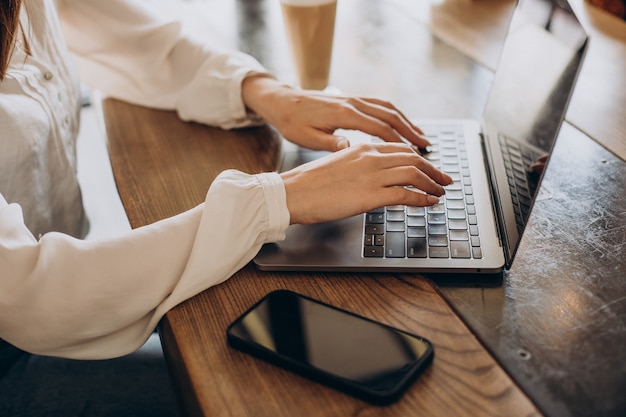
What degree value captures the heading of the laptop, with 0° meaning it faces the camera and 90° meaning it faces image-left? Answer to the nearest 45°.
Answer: approximately 90°
